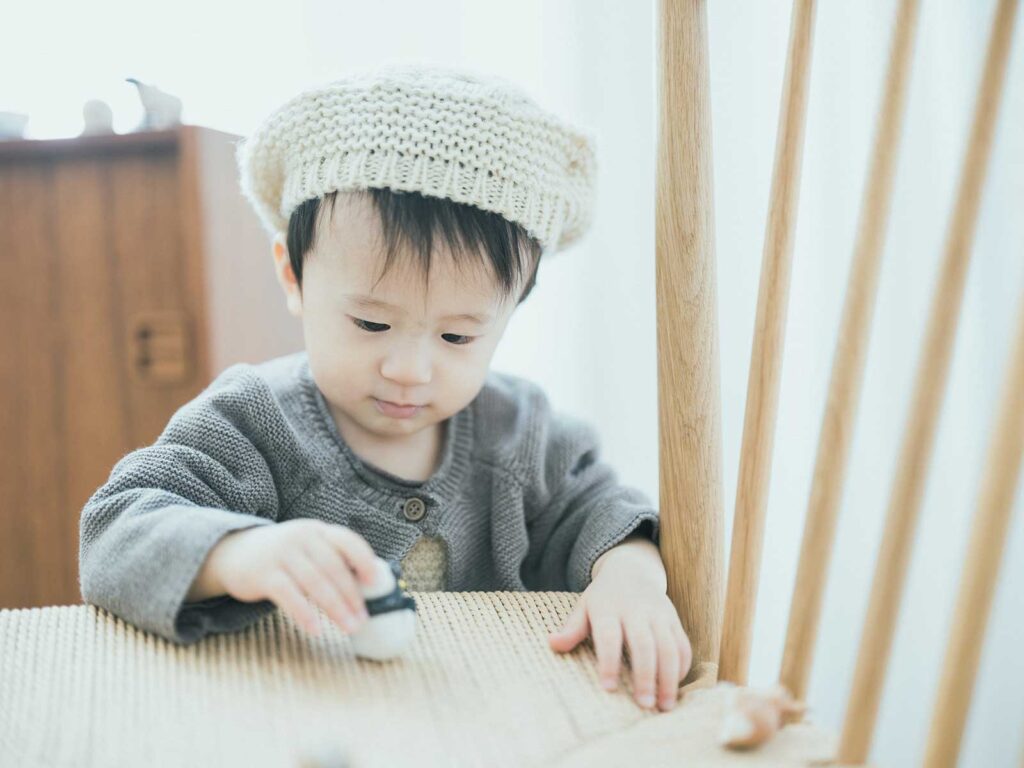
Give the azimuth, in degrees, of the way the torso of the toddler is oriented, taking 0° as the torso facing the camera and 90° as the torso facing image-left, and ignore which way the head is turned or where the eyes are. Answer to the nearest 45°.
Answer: approximately 0°
